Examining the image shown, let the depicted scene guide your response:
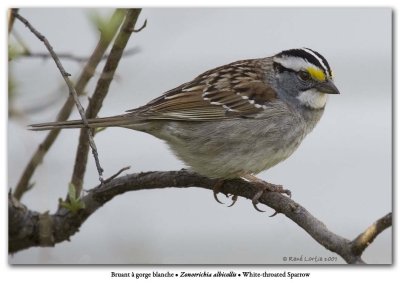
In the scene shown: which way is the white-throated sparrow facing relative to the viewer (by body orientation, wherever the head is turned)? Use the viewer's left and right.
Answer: facing to the right of the viewer
